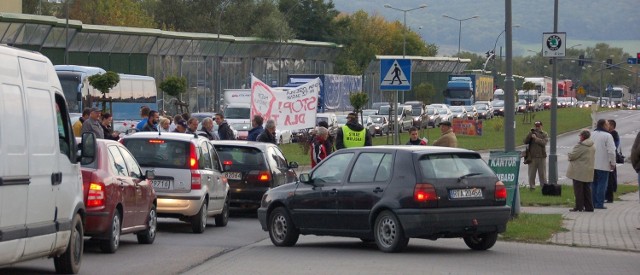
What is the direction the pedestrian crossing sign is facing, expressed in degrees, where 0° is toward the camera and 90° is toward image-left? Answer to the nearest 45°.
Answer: approximately 0°

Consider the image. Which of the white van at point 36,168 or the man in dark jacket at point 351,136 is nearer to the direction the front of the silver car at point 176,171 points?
the man in dark jacket

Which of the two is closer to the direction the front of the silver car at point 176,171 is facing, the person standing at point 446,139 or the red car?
the person standing
